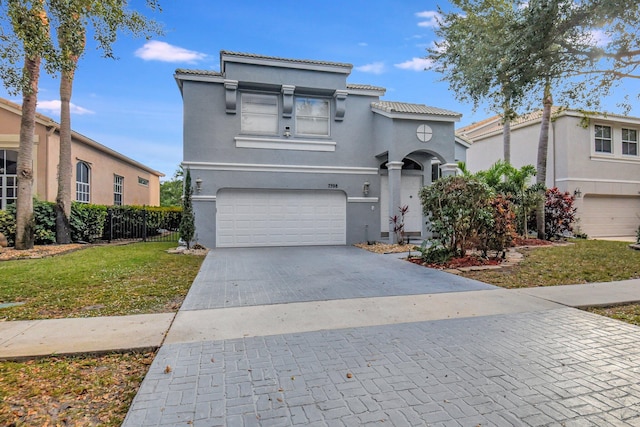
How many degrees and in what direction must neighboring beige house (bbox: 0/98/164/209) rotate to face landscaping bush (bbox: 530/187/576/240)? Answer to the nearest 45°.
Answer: approximately 90° to its left

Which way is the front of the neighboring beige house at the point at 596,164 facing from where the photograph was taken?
facing the viewer and to the right of the viewer

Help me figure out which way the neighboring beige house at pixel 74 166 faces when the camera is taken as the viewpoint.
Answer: facing the viewer and to the left of the viewer

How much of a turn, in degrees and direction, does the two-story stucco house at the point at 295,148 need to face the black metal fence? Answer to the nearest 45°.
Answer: approximately 90° to its right

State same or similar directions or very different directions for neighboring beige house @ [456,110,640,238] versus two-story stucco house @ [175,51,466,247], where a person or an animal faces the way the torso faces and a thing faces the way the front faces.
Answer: same or similar directions

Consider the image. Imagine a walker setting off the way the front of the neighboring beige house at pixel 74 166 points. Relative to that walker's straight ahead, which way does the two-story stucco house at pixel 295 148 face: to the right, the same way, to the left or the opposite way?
the same way

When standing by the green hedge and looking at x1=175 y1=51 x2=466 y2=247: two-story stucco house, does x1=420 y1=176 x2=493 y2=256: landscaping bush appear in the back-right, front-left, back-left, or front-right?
front-right

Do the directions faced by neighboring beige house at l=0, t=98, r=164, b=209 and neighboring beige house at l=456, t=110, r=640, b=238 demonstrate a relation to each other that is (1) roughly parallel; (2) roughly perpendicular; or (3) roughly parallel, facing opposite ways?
roughly parallel

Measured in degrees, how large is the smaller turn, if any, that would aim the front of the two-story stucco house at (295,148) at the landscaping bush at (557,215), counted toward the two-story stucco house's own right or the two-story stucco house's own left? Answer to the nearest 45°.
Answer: approximately 90° to the two-story stucco house's own left

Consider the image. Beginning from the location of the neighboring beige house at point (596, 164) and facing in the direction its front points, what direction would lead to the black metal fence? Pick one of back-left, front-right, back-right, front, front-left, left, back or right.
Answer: right

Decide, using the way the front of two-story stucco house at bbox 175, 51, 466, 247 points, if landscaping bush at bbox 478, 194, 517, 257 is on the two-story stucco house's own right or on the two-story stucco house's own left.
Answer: on the two-story stucco house's own left

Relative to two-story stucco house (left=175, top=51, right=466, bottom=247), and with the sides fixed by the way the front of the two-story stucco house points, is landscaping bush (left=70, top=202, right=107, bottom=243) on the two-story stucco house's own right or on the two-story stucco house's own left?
on the two-story stucco house's own right

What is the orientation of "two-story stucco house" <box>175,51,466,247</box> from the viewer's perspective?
toward the camera
